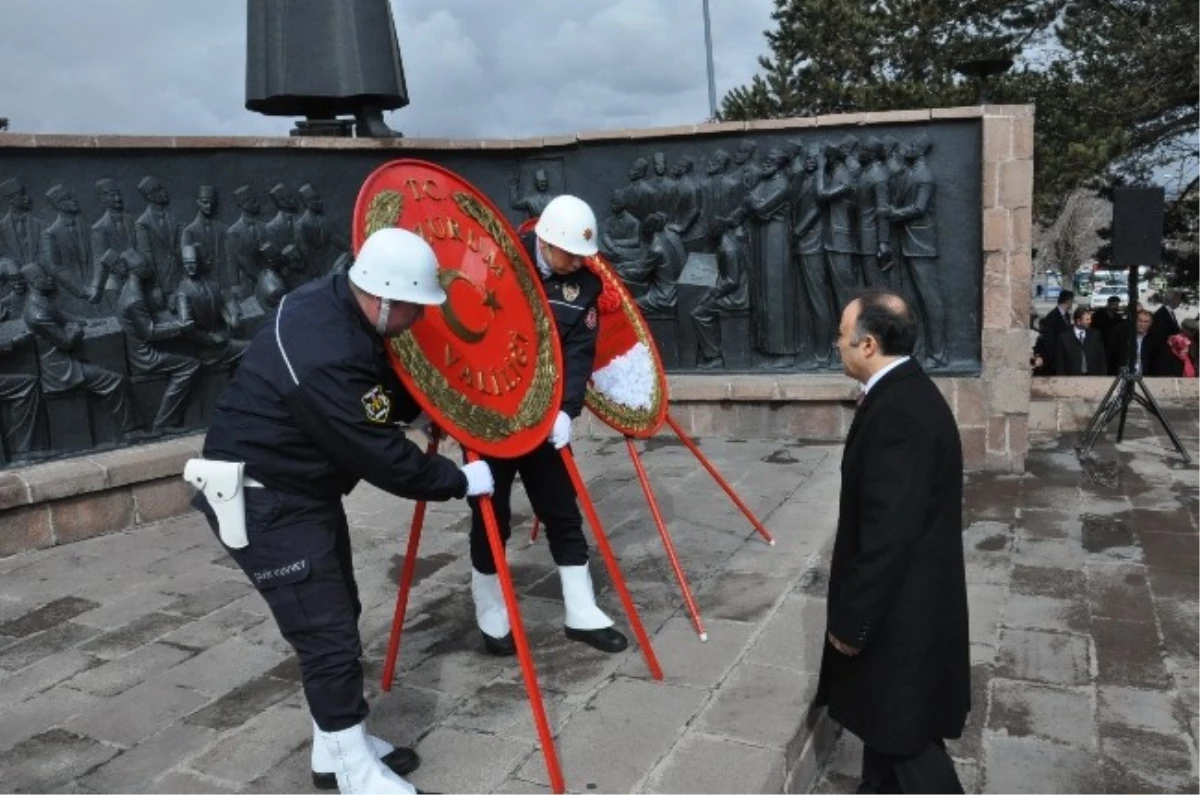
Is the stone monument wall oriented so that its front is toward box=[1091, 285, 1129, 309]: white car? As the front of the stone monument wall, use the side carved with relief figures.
no

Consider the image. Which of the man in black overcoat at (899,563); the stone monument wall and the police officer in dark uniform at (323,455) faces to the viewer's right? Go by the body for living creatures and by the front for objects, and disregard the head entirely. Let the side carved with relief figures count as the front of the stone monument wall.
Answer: the police officer in dark uniform

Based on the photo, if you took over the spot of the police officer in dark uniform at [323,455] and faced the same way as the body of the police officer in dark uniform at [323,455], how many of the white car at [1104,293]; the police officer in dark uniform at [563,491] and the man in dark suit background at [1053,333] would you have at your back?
0

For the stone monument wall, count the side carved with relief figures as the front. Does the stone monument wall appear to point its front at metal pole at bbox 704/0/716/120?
no

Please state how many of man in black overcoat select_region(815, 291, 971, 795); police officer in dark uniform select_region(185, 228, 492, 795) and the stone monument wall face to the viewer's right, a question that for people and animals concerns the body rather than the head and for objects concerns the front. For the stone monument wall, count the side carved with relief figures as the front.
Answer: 1

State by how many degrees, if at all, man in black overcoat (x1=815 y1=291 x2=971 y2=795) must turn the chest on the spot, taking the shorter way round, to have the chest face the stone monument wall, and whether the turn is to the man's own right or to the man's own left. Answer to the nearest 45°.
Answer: approximately 90° to the man's own right

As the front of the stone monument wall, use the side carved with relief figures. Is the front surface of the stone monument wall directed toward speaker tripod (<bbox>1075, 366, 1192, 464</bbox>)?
no

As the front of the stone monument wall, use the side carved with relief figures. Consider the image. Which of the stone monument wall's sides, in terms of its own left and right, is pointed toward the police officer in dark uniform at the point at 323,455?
front

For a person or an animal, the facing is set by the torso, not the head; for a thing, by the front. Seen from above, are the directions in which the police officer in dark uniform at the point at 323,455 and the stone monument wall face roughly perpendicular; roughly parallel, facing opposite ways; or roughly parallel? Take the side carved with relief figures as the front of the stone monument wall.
roughly perpendicular

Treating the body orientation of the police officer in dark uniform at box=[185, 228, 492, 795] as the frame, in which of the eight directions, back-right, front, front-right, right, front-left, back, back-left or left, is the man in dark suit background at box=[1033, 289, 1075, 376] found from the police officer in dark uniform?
front-left

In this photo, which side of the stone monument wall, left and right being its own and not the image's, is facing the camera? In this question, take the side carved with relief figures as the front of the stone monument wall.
front

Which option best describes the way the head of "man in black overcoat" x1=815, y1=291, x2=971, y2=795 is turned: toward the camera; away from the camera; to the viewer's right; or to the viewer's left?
to the viewer's left

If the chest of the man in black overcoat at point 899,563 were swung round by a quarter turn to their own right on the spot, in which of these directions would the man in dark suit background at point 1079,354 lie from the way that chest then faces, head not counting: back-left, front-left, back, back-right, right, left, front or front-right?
front

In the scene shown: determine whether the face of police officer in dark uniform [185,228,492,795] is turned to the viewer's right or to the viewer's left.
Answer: to the viewer's right

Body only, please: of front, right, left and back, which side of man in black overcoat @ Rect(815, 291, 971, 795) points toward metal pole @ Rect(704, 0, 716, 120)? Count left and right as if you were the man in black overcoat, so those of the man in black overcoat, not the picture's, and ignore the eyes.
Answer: right

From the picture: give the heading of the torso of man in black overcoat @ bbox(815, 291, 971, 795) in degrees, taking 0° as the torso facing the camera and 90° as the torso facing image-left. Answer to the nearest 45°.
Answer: approximately 90°

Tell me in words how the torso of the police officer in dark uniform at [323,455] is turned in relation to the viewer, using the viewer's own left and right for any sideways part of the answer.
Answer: facing to the right of the viewer

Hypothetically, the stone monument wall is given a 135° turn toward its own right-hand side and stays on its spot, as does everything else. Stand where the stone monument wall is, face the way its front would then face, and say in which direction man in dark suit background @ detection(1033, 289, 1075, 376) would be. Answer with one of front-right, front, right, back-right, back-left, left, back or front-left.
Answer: right
